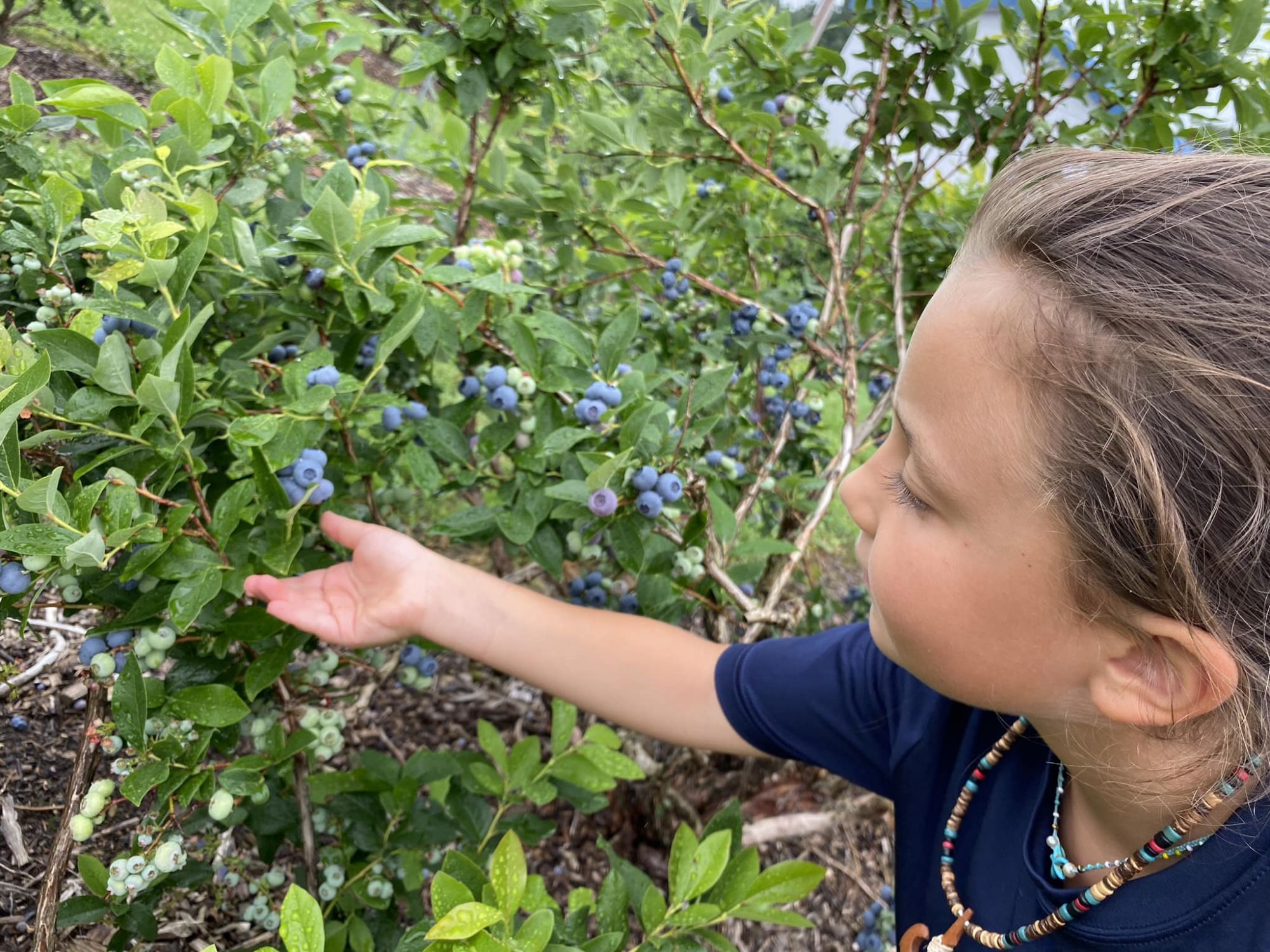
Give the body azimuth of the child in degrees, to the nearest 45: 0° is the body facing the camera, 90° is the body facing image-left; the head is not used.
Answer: approximately 45°

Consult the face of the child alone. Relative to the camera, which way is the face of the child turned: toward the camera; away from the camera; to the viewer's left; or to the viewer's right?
to the viewer's left
